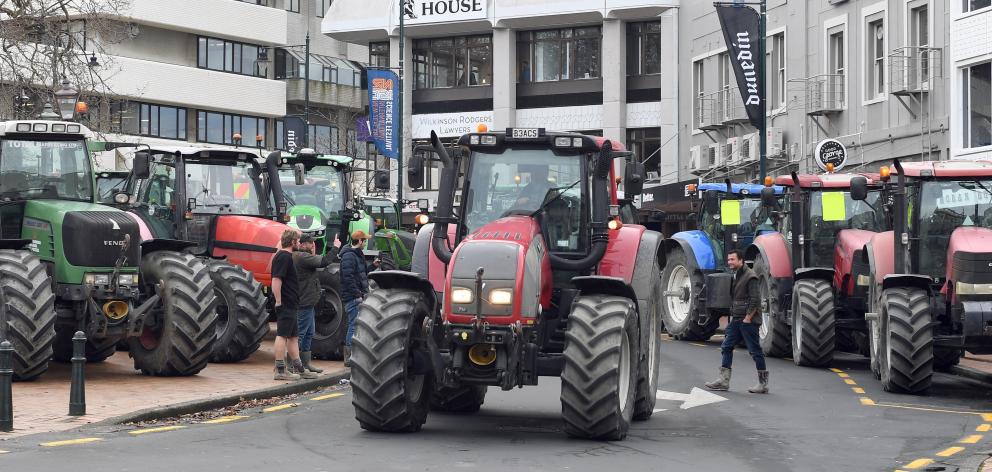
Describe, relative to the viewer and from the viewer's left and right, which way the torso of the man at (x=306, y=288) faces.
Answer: facing to the right of the viewer

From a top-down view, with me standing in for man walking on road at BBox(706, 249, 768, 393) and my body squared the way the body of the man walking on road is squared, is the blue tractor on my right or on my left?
on my right

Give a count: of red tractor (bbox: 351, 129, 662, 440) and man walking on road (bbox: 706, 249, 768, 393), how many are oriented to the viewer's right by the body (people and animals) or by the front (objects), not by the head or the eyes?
0

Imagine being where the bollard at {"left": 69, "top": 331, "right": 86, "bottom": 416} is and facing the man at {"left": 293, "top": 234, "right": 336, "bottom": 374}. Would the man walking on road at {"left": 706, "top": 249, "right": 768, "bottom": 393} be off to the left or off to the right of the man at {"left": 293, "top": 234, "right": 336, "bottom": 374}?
right

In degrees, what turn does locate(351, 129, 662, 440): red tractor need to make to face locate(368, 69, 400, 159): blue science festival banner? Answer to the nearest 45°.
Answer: approximately 180°

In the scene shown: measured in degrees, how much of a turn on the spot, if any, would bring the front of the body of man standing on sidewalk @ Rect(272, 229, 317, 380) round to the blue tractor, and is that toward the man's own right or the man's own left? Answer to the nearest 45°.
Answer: approximately 45° to the man's own left
